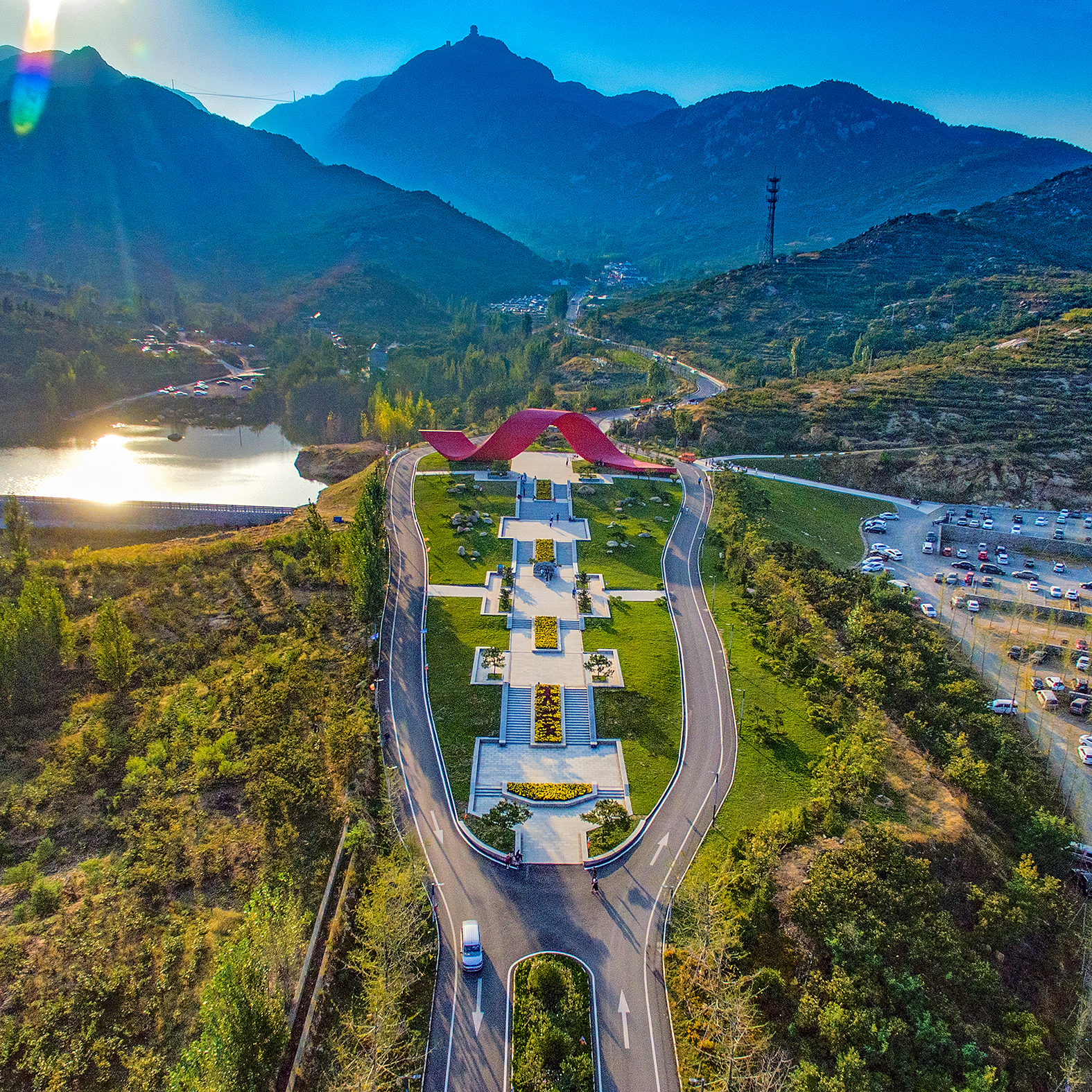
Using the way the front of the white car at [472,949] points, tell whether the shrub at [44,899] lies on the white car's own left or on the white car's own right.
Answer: on the white car's own right

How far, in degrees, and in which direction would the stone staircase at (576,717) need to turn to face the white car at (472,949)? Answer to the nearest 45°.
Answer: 0° — it already faces it

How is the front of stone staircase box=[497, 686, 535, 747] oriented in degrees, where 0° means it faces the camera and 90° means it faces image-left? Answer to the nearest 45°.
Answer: approximately 0°

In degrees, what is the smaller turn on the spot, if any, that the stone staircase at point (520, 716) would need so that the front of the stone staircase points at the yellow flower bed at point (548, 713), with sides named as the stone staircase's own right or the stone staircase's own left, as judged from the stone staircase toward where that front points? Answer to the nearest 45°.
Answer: approximately 90° to the stone staircase's own left

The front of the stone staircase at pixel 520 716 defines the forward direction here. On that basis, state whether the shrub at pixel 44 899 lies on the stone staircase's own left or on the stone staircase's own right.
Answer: on the stone staircase's own right

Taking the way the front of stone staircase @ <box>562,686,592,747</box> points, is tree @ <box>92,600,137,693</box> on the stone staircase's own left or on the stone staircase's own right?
on the stone staircase's own right

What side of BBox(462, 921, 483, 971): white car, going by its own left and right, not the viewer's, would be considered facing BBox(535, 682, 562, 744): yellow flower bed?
back

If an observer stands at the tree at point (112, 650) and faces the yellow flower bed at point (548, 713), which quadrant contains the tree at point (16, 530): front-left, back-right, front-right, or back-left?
back-left

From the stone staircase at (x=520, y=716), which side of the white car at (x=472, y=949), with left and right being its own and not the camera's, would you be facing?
back

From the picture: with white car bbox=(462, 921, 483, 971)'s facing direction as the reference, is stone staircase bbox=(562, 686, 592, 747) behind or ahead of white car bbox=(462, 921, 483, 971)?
behind
